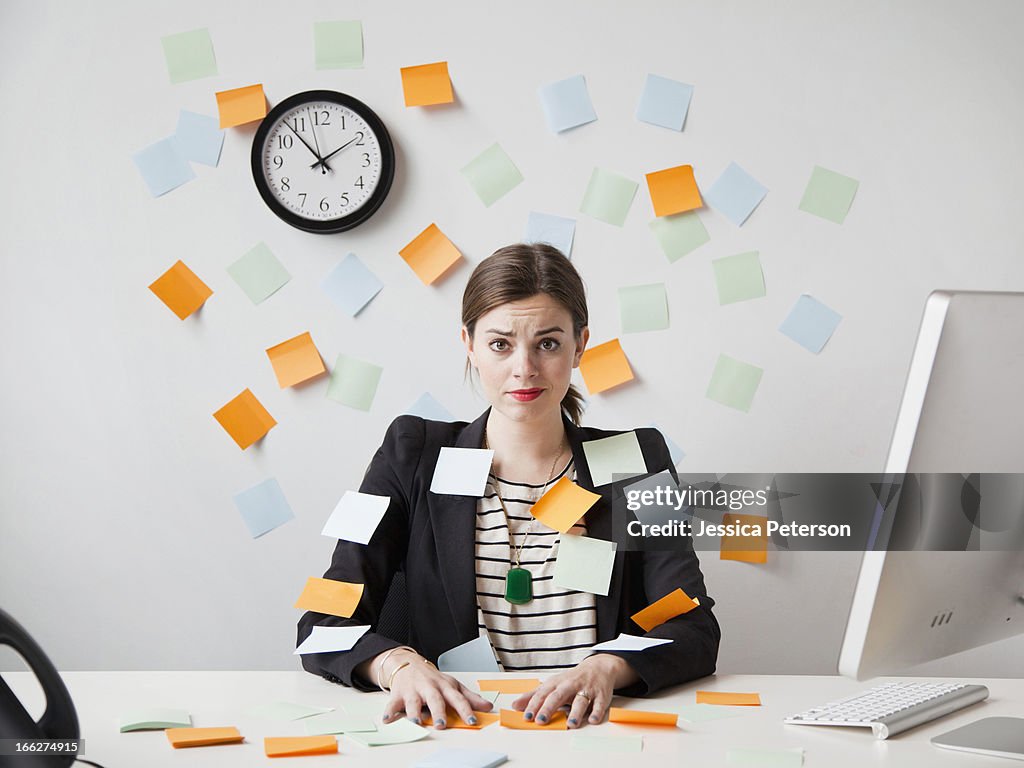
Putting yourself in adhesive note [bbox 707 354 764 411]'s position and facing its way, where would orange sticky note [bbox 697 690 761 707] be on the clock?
The orange sticky note is roughly at 12 o'clock from the adhesive note.

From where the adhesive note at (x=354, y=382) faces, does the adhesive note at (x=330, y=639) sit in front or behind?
in front

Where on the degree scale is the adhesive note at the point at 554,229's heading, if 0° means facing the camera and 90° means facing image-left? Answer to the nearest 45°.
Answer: approximately 0°

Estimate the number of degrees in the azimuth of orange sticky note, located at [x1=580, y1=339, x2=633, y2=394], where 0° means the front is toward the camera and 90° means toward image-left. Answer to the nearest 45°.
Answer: approximately 0°

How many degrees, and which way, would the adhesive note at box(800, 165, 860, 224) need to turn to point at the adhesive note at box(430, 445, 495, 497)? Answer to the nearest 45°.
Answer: approximately 45° to its right

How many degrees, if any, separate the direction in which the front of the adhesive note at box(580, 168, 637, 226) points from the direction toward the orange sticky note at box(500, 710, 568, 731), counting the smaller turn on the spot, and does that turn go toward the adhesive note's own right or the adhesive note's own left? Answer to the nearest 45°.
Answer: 0° — it already faces it
